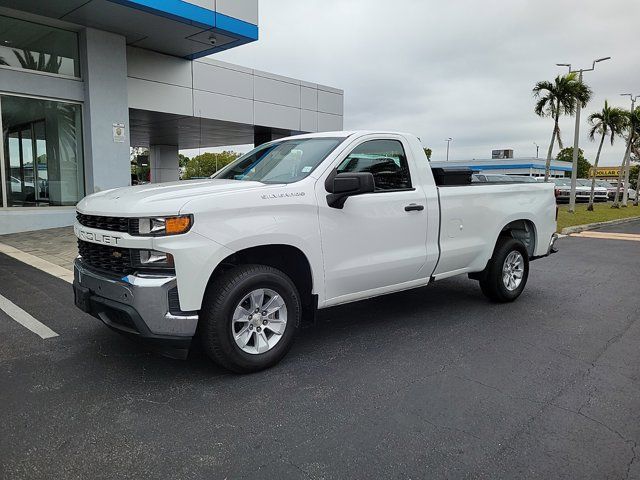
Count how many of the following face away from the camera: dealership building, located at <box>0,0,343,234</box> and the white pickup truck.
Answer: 0

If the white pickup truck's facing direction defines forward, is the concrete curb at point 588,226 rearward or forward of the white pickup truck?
rearward

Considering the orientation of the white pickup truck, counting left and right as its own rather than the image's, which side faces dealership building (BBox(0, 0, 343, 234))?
right

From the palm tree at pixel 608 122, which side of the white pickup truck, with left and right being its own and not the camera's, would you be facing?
back

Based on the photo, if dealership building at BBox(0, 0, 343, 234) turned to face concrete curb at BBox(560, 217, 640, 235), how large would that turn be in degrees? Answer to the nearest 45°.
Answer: approximately 45° to its left

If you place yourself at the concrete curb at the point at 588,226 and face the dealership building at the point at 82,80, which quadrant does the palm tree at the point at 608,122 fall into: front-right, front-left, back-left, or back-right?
back-right

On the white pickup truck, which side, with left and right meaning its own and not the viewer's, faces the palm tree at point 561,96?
back

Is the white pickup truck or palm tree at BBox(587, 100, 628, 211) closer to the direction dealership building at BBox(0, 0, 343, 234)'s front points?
the white pickup truck
